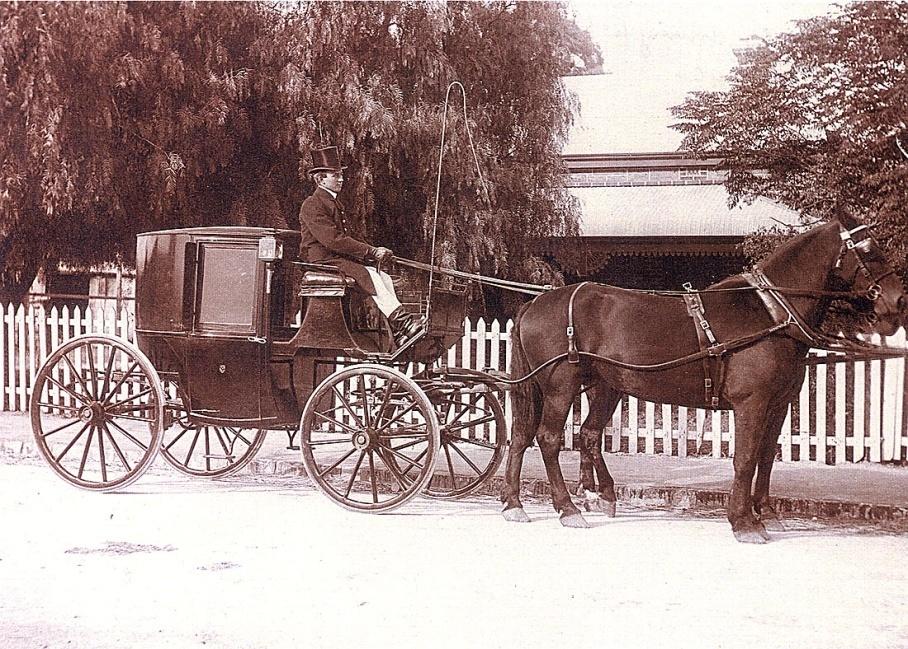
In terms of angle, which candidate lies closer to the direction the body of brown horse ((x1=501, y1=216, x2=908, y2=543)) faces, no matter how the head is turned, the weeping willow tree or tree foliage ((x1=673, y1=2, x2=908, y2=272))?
the tree foliage

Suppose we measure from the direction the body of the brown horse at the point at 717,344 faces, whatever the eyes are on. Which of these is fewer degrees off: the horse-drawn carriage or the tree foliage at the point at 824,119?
the tree foliage

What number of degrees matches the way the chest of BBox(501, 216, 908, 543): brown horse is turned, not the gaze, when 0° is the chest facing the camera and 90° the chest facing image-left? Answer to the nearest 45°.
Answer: approximately 270°

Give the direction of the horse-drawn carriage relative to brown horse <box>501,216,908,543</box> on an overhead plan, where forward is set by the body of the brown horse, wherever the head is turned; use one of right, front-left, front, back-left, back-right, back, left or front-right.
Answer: back

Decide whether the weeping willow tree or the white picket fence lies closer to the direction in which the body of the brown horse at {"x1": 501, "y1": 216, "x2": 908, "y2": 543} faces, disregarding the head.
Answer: the white picket fence
